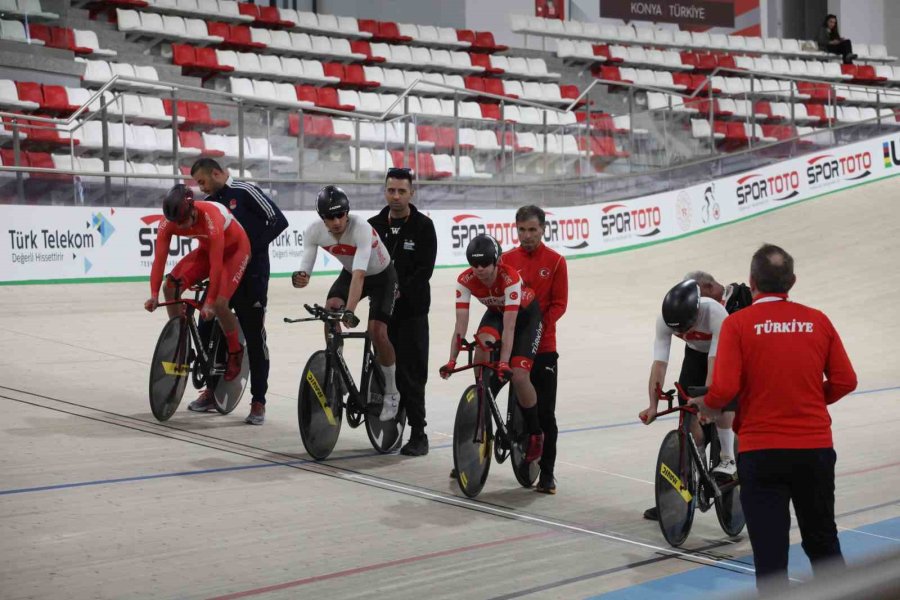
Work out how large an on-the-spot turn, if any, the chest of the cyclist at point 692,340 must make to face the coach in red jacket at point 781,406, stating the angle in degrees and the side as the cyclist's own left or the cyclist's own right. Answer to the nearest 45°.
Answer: approximately 45° to the cyclist's own left

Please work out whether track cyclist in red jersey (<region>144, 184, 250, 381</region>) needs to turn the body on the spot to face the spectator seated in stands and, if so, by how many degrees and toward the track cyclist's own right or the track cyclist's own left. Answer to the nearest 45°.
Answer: approximately 180°

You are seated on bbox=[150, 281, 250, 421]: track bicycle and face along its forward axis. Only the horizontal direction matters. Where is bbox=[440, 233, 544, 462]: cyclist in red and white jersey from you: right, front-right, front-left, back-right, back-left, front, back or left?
left

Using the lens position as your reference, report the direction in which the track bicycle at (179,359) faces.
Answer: facing the viewer and to the left of the viewer

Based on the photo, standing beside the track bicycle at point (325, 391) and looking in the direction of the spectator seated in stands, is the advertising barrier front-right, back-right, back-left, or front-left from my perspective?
front-left

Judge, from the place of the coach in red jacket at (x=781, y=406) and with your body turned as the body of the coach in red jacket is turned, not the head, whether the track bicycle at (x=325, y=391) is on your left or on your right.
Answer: on your left

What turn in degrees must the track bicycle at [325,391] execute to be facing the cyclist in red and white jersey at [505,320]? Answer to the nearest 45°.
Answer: approximately 90° to its left

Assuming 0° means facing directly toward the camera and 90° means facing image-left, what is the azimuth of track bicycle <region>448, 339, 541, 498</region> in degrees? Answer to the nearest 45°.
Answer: approximately 45°

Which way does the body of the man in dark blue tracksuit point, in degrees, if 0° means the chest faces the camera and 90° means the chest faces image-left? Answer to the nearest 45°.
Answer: approximately 45°

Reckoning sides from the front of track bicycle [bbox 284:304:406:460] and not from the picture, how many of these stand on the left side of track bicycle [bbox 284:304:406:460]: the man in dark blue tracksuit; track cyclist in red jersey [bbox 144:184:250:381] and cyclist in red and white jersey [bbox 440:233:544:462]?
1

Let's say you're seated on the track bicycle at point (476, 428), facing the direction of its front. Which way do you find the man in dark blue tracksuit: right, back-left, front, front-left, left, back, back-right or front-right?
right

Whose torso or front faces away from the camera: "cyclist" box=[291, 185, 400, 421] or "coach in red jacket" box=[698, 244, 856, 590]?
the coach in red jacket

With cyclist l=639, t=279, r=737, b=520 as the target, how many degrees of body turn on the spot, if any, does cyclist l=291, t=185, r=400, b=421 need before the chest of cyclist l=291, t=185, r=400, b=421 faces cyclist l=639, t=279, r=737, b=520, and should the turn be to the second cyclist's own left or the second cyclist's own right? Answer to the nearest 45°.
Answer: approximately 90° to the second cyclist's own left

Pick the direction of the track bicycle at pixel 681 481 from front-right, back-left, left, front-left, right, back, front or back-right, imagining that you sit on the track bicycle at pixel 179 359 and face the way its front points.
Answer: left

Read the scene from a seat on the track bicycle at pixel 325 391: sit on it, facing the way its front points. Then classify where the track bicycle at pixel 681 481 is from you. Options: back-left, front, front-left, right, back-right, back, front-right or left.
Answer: left
